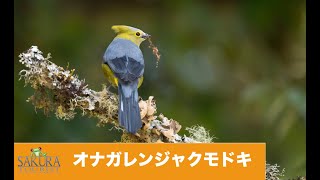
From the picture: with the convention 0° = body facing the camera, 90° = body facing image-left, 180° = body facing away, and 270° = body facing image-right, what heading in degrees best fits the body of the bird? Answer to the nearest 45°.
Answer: approximately 180°
